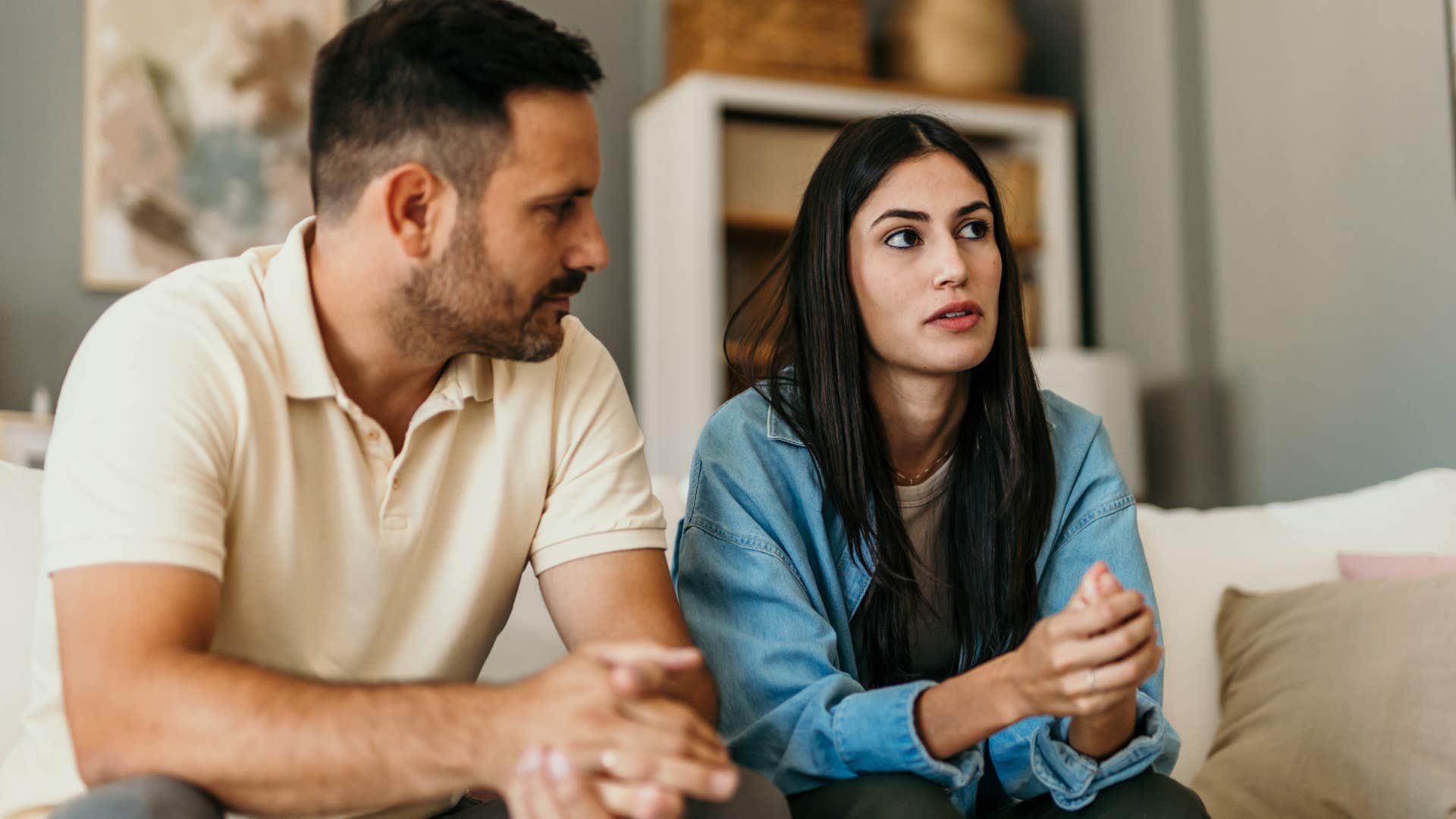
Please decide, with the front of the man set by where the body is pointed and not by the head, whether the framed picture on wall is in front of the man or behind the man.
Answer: behind

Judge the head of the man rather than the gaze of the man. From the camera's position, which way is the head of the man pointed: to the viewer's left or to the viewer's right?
to the viewer's right

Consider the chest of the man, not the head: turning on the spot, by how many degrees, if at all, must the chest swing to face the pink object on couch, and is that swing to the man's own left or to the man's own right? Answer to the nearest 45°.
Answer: approximately 45° to the man's own left

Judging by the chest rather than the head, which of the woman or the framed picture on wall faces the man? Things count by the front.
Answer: the framed picture on wall

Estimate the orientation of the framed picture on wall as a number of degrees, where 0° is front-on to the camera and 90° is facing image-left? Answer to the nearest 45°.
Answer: approximately 0°

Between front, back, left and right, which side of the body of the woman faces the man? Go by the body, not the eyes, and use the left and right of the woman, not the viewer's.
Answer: right

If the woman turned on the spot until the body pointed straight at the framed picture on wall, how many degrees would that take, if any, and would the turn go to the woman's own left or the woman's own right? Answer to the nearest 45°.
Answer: approximately 180°
